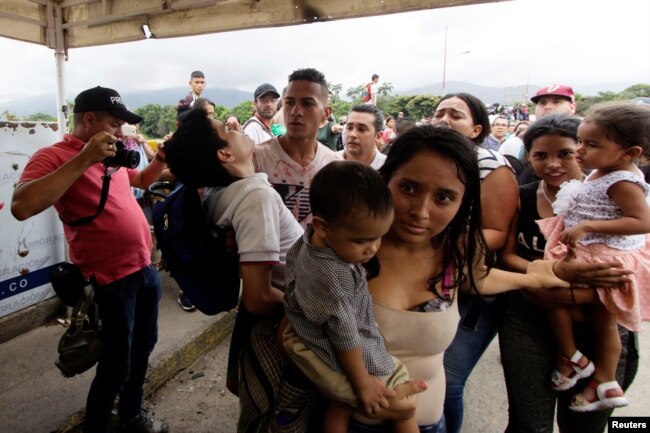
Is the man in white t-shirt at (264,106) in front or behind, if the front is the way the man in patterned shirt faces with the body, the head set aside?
behind

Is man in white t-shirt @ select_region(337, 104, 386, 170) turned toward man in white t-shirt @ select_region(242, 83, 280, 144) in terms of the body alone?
no

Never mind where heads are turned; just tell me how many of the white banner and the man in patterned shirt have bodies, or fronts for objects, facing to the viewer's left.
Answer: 0

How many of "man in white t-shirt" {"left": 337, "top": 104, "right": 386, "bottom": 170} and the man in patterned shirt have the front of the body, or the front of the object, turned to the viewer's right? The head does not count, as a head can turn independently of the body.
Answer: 0

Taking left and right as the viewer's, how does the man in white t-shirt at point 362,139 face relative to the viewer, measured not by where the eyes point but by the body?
facing the viewer and to the left of the viewer

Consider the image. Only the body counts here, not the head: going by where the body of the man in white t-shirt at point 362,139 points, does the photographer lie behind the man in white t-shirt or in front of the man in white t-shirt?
in front

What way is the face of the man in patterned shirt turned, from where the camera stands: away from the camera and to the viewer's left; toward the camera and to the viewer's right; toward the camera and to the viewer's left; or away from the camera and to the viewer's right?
toward the camera and to the viewer's left

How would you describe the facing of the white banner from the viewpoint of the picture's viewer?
facing the viewer and to the right of the viewer

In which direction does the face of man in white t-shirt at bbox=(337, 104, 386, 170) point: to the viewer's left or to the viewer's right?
to the viewer's left

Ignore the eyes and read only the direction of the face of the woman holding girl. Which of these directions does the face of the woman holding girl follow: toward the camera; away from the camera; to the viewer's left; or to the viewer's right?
toward the camera

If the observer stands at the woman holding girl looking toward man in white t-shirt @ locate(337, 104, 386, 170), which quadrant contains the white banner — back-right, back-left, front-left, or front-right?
front-left

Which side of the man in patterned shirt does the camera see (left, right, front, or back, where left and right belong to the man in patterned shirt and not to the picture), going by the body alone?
front

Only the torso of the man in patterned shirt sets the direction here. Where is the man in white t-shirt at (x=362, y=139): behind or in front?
behind

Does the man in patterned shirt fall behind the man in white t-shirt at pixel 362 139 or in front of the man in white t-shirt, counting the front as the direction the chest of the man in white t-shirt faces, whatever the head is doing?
in front
